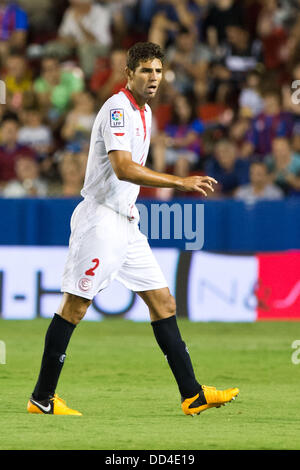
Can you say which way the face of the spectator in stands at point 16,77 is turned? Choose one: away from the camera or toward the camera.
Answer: toward the camera

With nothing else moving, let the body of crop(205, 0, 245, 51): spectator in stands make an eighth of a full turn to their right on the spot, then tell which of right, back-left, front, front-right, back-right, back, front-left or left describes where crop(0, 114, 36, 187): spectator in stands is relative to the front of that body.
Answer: front

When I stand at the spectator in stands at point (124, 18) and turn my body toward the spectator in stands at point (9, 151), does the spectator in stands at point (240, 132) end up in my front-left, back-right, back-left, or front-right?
front-left

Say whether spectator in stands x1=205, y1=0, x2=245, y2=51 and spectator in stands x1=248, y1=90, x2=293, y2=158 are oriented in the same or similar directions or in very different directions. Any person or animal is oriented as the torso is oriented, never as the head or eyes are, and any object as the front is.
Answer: same or similar directions

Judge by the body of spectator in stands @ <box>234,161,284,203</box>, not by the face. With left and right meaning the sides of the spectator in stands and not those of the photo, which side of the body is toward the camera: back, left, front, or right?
front

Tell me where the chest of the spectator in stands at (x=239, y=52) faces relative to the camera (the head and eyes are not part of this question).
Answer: toward the camera

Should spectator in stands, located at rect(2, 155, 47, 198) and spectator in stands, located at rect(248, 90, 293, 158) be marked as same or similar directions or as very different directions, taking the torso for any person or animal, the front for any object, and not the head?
same or similar directions

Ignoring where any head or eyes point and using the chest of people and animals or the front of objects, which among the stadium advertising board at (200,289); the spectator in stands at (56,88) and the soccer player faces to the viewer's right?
the soccer player
